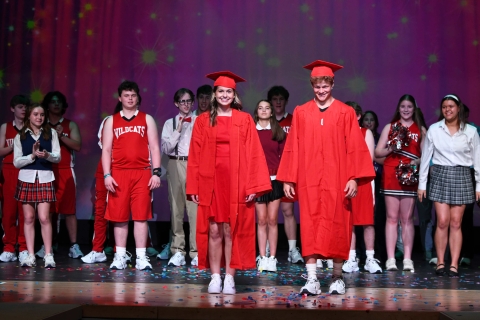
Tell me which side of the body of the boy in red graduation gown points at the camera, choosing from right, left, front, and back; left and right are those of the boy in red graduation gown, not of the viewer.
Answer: front

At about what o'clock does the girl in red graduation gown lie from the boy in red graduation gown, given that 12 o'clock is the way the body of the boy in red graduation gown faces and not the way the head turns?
The girl in red graduation gown is roughly at 3 o'clock from the boy in red graduation gown.

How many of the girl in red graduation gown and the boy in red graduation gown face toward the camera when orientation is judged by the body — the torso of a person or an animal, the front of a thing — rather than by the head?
2

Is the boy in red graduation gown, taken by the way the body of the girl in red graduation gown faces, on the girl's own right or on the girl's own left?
on the girl's own left

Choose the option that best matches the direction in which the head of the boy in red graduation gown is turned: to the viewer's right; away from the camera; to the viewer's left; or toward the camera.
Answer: toward the camera

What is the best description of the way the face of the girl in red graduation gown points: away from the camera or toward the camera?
toward the camera

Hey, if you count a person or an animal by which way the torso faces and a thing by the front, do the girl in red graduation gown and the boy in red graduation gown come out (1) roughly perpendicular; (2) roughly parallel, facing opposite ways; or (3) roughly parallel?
roughly parallel

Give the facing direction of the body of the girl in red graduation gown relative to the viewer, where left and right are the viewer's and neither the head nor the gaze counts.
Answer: facing the viewer
